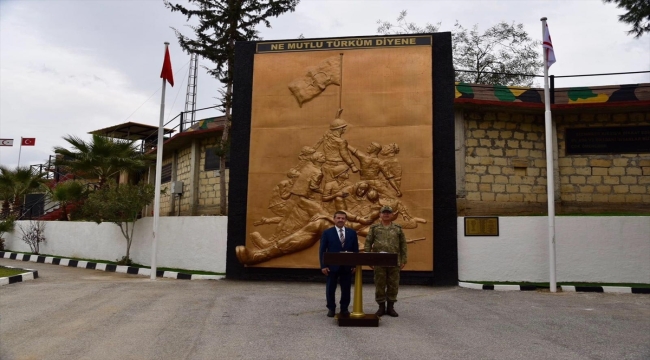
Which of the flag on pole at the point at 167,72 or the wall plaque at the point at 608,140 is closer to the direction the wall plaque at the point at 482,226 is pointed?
the flag on pole

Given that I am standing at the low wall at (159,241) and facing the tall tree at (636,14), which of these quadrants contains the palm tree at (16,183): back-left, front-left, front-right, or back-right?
back-left

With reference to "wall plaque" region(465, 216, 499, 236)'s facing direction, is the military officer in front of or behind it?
in front

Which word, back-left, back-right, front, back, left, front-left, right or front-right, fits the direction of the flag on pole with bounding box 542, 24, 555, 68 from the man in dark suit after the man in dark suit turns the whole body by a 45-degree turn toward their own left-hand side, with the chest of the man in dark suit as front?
left

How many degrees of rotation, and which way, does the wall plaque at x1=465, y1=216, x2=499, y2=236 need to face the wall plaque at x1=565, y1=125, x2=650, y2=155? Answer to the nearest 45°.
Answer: approximately 135° to its left

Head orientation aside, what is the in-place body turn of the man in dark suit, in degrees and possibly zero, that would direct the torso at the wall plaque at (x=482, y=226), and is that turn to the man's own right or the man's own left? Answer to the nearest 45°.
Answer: approximately 135° to the man's own left

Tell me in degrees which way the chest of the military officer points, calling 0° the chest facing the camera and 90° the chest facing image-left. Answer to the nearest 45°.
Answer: approximately 0°

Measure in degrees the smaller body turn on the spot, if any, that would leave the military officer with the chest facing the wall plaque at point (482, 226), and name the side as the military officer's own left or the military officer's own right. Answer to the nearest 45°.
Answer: approximately 135° to the military officer's own left
